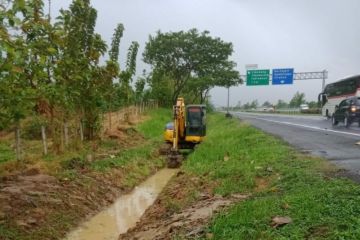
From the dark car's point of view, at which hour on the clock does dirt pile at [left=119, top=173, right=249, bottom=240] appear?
The dirt pile is roughly at 8 o'clock from the dark car.

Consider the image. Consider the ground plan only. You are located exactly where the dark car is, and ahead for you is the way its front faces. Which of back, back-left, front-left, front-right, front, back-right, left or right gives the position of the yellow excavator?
left

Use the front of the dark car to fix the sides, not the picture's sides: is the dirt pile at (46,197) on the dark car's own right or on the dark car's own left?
on the dark car's own left

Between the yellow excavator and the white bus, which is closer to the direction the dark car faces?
the white bus

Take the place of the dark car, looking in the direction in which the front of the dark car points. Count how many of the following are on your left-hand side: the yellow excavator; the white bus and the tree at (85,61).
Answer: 2

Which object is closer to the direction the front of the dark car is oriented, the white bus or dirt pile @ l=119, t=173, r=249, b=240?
the white bus

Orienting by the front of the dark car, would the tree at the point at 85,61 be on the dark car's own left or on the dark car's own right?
on the dark car's own left

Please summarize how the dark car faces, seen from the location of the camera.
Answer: facing away from the viewer and to the left of the viewer

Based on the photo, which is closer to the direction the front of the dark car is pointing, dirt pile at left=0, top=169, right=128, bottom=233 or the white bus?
the white bus
